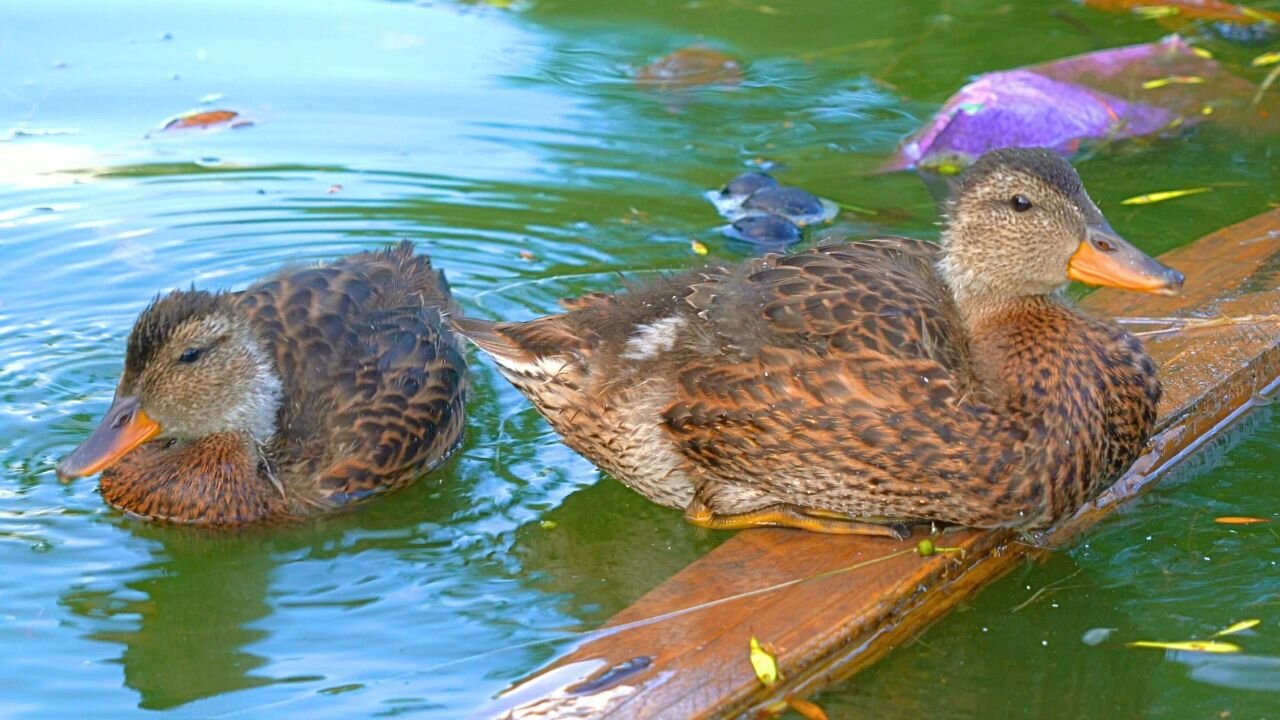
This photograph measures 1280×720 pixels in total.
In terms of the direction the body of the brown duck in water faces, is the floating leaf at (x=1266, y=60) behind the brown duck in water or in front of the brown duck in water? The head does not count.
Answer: behind

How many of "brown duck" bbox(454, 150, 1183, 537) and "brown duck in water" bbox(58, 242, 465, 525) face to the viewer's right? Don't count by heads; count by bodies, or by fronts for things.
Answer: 1

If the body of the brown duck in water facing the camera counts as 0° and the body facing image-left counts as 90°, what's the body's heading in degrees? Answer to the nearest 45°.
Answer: approximately 45°

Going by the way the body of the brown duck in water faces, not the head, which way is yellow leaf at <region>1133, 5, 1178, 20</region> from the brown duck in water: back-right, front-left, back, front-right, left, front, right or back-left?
back

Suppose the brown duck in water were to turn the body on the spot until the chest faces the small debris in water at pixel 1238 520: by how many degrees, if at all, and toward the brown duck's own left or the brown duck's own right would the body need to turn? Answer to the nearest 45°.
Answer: approximately 90° to the brown duck's own left

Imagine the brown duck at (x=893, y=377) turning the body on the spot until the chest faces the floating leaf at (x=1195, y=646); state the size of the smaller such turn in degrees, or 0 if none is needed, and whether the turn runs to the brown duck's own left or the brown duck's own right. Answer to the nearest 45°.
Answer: approximately 45° to the brown duck's own right

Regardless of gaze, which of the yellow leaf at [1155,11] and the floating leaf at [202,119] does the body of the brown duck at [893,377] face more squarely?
the yellow leaf

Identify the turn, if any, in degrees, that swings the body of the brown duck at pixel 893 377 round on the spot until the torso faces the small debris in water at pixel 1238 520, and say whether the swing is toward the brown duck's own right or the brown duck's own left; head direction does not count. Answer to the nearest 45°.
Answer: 0° — it already faces it

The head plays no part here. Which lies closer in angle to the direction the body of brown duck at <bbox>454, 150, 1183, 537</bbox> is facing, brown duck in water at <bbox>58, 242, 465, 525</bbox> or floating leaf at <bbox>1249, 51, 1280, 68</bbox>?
the floating leaf

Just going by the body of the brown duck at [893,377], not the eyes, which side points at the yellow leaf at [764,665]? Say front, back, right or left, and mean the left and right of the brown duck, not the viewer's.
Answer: right

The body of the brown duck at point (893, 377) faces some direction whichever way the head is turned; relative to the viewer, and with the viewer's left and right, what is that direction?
facing to the right of the viewer
